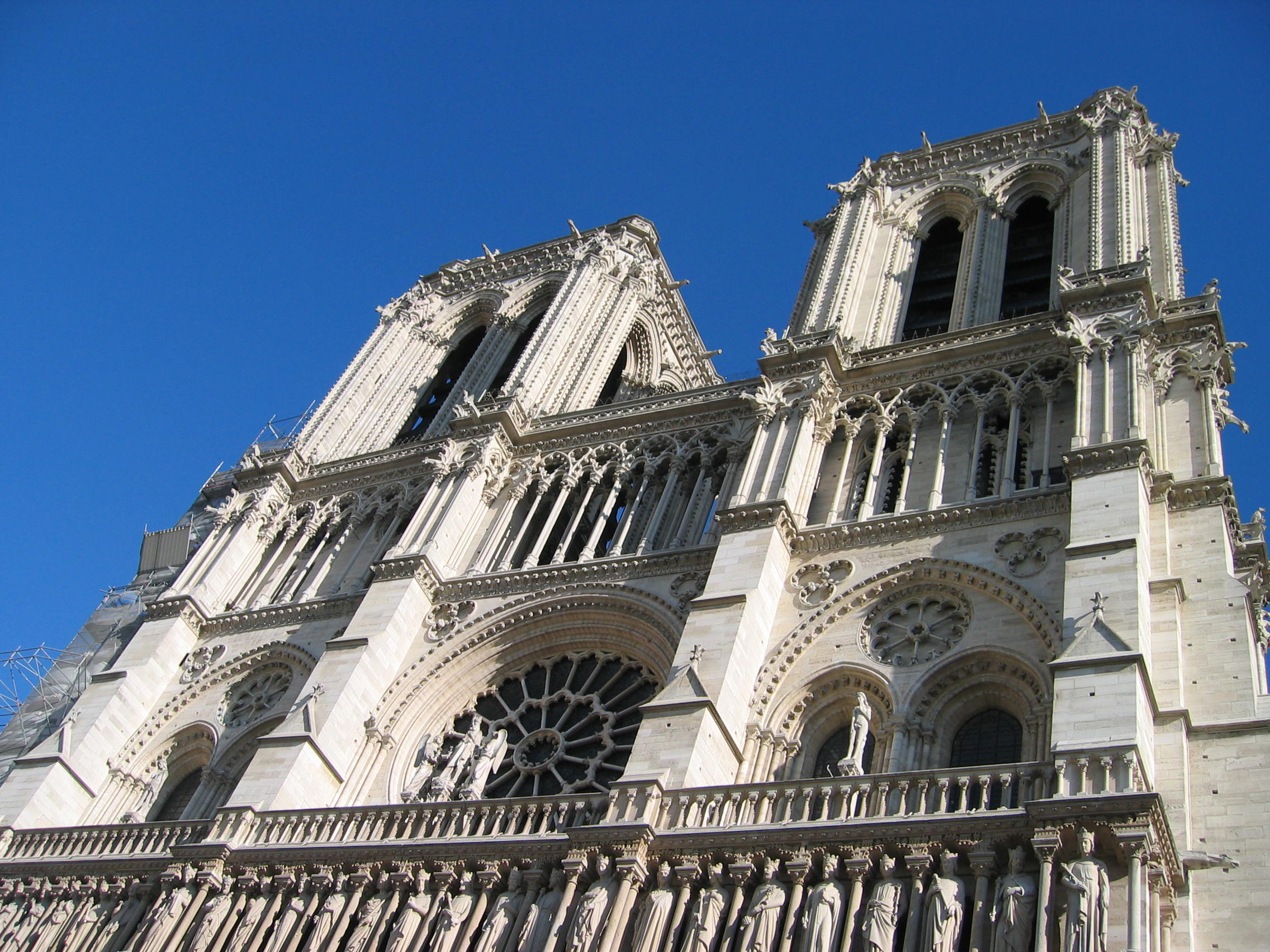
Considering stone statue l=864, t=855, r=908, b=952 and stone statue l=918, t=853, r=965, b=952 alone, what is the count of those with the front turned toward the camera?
2

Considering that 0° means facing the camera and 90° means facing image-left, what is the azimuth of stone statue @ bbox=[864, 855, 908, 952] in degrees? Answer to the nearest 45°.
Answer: approximately 0°

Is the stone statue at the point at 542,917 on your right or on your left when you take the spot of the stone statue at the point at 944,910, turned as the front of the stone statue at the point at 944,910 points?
on your right

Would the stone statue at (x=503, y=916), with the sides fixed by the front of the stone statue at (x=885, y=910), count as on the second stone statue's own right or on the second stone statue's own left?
on the second stone statue's own right

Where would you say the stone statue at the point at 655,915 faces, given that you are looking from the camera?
facing the viewer and to the left of the viewer

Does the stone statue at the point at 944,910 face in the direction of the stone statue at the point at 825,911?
no

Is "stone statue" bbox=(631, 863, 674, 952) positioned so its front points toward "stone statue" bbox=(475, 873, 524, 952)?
no

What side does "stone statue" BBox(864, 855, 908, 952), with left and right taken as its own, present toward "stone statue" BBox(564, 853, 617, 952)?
right

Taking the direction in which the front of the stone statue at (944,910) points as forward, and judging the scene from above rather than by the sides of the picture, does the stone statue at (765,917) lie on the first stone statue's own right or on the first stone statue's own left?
on the first stone statue's own right

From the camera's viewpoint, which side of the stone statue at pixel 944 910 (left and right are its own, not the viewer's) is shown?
front

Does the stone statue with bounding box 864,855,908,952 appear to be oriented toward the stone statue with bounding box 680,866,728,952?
no

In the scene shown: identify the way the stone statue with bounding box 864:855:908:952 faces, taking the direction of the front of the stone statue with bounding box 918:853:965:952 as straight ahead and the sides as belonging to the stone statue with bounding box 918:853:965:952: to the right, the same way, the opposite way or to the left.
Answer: the same way

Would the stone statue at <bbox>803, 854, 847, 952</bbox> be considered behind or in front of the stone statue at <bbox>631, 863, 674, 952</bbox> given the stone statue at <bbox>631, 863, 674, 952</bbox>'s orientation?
in front
